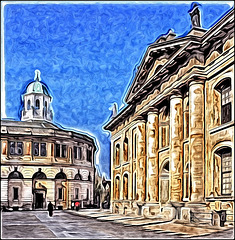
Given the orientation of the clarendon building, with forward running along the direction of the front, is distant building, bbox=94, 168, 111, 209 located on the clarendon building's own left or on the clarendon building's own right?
on the clarendon building's own right

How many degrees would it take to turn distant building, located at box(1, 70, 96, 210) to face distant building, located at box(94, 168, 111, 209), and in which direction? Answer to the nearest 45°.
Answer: approximately 135° to its left

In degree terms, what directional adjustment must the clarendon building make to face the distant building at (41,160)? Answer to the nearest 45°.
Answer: approximately 90° to its right

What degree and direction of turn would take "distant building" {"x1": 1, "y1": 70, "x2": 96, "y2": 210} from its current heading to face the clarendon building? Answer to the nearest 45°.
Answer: approximately 45° to its left

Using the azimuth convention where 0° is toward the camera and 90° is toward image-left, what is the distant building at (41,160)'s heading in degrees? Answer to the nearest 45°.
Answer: approximately 0°

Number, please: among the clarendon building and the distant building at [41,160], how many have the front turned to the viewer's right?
0

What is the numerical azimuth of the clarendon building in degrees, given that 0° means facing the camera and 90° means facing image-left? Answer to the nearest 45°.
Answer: approximately 45°
